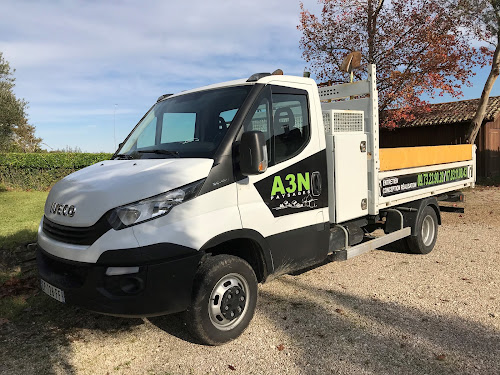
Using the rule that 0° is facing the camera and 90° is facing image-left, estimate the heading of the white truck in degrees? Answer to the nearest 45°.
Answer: approximately 45°

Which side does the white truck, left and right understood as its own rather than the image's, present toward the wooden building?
back

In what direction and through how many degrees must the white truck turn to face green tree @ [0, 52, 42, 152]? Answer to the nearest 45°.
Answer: approximately 90° to its right

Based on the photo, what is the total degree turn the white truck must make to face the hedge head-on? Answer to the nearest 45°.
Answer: approximately 90° to its right
